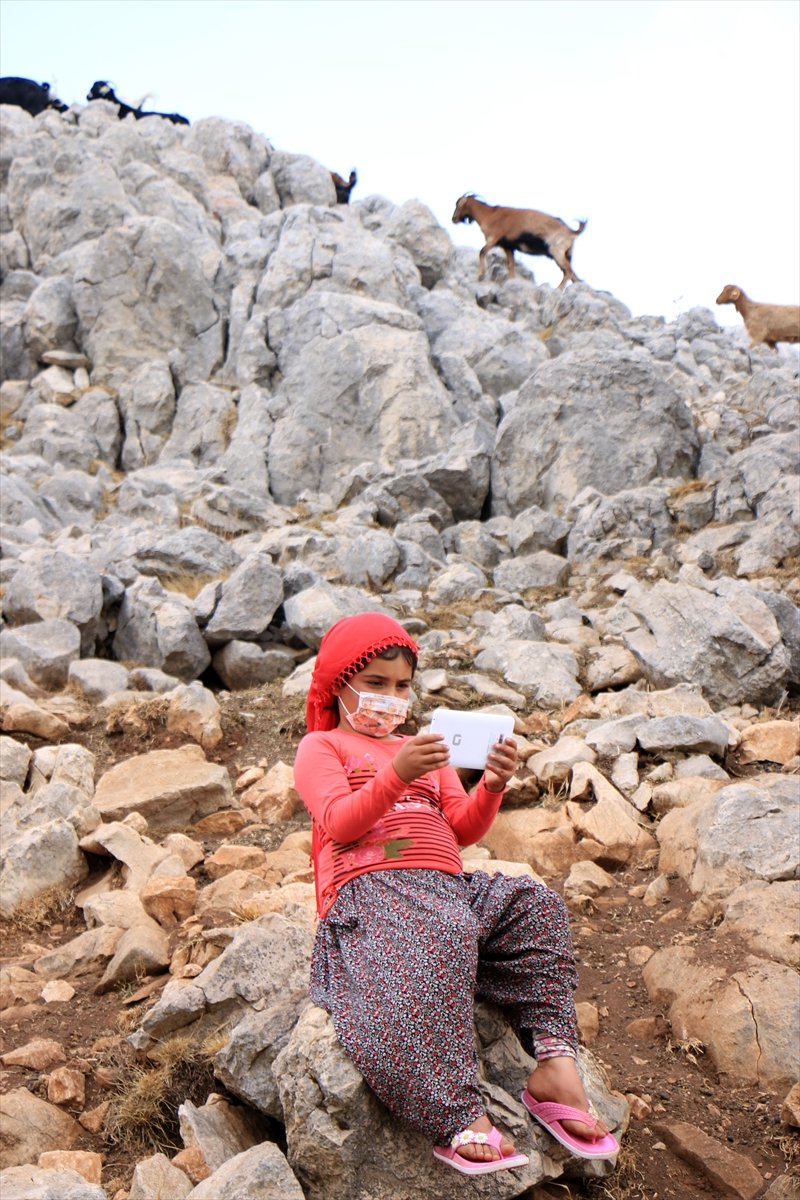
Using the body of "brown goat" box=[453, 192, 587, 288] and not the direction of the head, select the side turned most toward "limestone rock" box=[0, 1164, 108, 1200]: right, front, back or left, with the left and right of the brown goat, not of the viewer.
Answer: left

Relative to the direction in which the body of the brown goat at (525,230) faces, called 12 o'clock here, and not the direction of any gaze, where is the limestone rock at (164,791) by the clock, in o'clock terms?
The limestone rock is roughly at 9 o'clock from the brown goat.

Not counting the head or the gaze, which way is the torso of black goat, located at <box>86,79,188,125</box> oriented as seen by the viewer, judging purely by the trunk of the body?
to the viewer's left

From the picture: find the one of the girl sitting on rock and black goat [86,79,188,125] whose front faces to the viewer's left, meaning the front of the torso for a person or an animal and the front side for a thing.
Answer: the black goat

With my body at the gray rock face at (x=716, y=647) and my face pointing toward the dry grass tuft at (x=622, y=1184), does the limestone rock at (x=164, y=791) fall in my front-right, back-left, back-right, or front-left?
front-right

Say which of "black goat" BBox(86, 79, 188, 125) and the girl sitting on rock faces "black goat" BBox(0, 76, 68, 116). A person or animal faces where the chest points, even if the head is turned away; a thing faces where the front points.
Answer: "black goat" BBox(86, 79, 188, 125)

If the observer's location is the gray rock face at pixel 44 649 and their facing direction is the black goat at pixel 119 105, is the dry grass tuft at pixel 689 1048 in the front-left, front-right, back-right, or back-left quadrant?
back-right

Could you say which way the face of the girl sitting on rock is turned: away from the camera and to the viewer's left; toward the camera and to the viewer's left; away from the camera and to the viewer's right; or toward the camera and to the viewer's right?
toward the camera and to the viewer's right

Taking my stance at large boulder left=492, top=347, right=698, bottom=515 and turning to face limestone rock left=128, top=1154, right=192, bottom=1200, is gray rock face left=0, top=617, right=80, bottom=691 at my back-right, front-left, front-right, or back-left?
front-right

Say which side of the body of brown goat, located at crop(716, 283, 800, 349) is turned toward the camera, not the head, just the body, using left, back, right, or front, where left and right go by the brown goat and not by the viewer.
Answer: left

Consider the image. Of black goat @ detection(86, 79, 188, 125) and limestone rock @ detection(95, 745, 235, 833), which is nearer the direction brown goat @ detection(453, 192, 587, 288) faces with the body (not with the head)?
the black goat

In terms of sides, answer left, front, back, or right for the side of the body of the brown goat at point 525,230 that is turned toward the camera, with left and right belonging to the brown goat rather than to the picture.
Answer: left

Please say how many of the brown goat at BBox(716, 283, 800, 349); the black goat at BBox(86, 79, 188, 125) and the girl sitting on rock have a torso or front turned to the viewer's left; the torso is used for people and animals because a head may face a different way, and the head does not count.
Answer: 2
